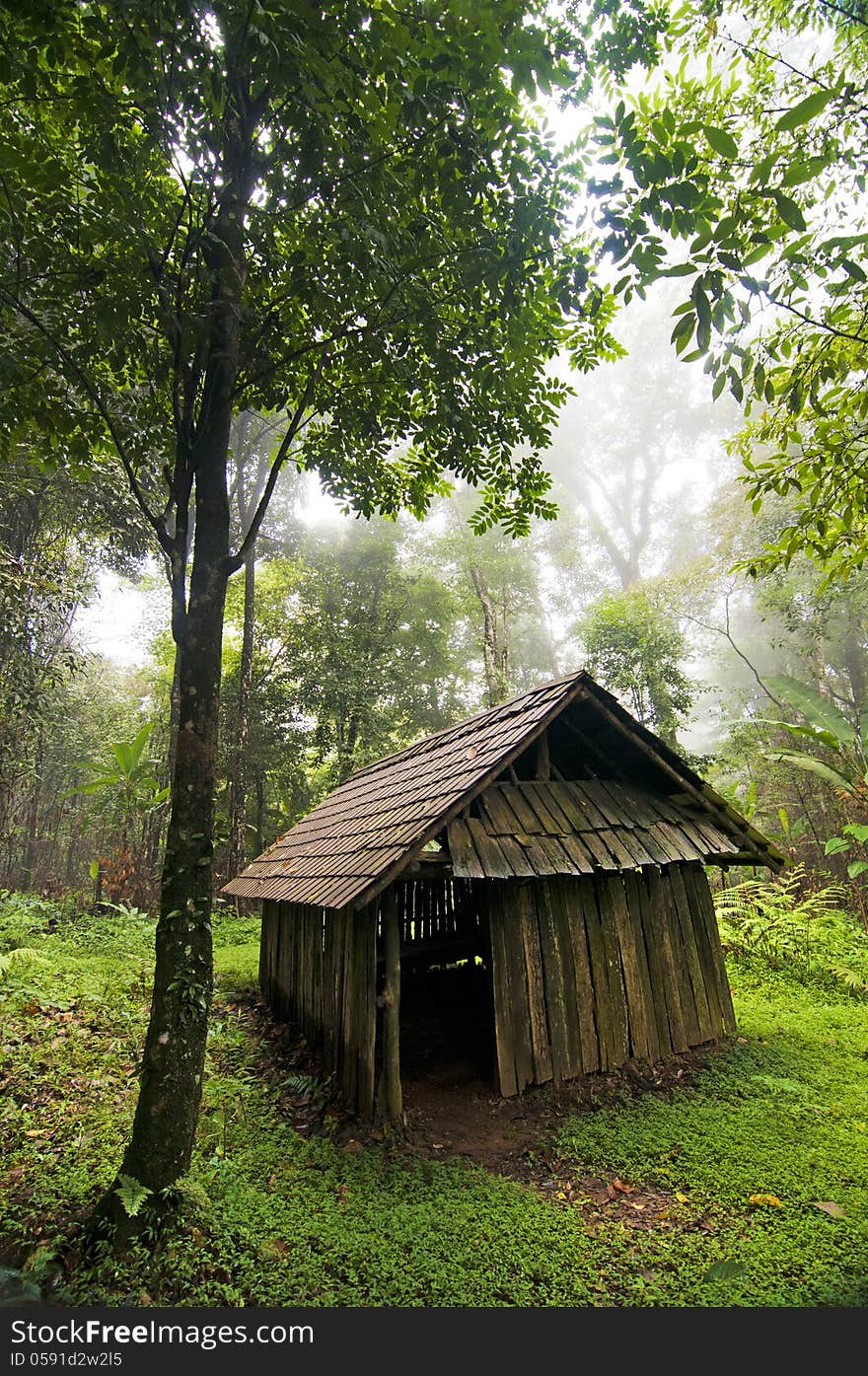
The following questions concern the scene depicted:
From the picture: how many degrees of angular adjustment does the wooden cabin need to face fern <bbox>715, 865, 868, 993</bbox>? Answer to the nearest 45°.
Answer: approximately 90° to its left

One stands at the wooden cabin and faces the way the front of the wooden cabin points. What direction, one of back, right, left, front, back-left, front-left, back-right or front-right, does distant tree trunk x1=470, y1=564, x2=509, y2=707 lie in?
back-left

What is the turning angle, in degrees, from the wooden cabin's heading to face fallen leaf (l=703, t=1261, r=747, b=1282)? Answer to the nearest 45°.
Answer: approximately 45° to its right

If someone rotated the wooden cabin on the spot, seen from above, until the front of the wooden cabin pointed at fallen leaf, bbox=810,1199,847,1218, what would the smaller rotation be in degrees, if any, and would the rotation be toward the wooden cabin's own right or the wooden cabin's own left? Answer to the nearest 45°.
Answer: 0° — it already faces it

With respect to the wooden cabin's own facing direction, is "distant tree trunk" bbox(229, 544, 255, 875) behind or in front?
behind

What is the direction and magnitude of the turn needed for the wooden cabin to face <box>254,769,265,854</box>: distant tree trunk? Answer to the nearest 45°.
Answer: approximately 180°

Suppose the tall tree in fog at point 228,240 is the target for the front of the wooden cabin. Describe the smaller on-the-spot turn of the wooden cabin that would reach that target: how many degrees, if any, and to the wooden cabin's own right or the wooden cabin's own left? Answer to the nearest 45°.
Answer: approximately 90° to the wooden cabin's own right

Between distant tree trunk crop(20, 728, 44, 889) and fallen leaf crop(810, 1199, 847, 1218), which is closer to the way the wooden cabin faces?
the fallen leaf

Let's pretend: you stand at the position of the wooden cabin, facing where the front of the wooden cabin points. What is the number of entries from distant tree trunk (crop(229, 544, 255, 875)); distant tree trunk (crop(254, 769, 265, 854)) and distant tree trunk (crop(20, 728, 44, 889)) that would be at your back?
3

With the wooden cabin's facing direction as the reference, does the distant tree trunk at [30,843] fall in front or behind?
behind

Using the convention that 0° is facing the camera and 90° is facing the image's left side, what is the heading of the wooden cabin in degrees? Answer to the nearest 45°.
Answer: approximately 315°
